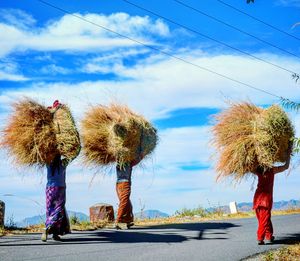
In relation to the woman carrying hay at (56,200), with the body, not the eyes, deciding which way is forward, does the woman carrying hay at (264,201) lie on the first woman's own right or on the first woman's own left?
on the first woman's own right

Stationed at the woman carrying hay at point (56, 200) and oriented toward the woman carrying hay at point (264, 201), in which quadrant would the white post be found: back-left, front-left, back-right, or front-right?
front-left

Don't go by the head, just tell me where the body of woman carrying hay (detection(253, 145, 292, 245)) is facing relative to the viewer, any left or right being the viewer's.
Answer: facing away from the viewer and to the right of the viewer

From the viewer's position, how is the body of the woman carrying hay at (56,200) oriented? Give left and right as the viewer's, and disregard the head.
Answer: facing away from the viewer and to the right of the viewer

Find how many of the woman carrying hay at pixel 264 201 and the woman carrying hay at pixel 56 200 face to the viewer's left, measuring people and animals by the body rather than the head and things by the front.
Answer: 0

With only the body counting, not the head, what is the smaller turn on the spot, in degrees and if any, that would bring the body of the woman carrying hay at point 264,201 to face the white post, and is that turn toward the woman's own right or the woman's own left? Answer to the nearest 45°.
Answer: approximately 45° to the woman's own left

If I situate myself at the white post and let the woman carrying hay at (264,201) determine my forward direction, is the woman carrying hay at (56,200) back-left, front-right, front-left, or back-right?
front-right

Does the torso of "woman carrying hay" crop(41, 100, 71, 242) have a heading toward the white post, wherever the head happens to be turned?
yes

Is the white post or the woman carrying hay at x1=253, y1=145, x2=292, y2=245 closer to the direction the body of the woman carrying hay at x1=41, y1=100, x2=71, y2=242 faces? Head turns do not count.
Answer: the white post

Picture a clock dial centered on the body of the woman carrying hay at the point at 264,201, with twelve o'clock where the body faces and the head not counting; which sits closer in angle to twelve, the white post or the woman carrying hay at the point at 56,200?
the white post
